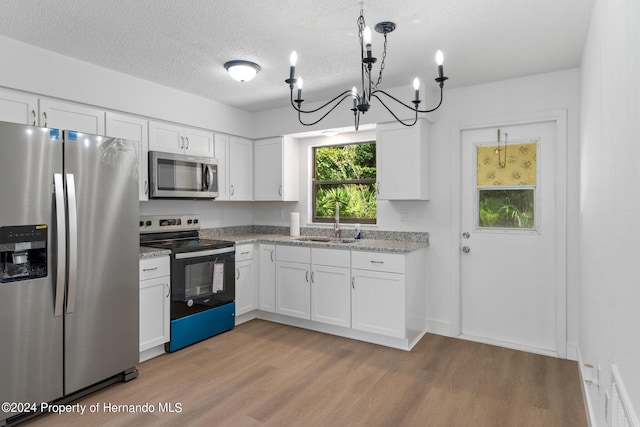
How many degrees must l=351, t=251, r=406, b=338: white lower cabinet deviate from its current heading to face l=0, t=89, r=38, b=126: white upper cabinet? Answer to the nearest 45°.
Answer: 0° — it already faces it

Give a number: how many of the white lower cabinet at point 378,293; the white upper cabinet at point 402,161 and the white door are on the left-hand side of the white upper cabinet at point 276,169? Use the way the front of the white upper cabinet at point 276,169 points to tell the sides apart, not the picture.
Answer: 3

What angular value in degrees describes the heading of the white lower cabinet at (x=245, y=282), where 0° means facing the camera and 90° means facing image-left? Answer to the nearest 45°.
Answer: approximately 315°

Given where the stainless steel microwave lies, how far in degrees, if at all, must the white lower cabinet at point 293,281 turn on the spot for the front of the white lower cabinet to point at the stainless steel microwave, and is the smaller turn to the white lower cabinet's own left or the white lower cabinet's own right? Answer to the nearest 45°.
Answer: approximately 45° to the white lower cabinet's own right

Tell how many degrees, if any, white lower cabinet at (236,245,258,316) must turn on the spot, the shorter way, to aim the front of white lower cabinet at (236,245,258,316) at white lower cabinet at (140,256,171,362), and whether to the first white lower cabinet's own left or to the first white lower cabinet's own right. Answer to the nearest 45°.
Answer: approximately 90° to the first white lower cabinet's own right

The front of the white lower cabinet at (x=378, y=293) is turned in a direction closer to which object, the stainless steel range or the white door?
the stainless steel range

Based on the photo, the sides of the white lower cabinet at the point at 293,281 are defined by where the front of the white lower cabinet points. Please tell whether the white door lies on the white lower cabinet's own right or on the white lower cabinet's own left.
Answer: on the white lower cabinet's own left
